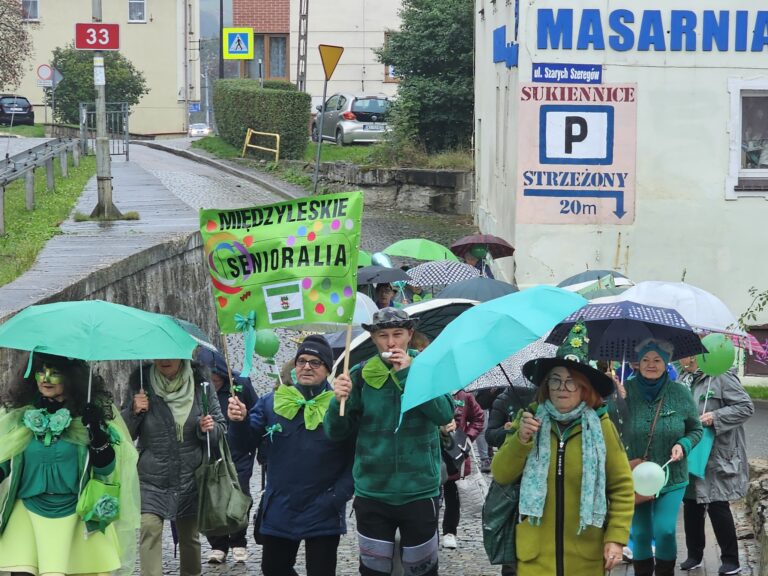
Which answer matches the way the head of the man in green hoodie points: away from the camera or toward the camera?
toward the camera

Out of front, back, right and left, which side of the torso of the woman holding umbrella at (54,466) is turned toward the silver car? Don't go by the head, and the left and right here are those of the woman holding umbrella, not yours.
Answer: back

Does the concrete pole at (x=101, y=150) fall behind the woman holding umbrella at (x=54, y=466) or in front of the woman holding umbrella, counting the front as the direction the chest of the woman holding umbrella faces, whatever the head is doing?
behind

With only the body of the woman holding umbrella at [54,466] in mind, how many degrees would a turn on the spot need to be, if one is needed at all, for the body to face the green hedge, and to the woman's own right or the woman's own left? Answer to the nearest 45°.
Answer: approximately 180°

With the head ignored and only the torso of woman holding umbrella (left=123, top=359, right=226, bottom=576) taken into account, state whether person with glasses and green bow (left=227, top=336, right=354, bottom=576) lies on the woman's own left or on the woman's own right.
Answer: on the woman's own left

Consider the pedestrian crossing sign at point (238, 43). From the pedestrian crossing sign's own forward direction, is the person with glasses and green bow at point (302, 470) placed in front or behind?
in front

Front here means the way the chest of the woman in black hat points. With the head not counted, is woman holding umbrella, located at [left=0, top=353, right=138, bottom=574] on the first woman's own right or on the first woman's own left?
on the first woman's own right

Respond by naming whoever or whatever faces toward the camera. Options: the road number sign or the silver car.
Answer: the road number sign

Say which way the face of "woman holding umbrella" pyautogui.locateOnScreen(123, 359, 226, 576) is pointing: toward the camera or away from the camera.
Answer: toward the camera

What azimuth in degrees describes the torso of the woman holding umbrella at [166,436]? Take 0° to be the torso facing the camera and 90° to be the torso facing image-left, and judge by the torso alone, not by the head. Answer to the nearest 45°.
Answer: approximately 0°

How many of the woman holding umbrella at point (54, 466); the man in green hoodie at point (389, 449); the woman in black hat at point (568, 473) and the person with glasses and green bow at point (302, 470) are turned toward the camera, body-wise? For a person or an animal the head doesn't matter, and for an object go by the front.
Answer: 4

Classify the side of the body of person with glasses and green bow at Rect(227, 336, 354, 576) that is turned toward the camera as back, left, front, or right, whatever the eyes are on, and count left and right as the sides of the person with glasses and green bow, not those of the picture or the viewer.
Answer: front

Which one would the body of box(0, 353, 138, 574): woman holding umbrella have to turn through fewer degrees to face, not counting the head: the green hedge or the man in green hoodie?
the man in green hoodie

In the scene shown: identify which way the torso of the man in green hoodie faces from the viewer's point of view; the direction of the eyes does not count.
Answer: toward the camera

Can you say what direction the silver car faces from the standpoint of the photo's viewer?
facing away from the viewer and to the left of the viewer

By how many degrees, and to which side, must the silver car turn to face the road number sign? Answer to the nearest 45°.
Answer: approximately 135° to its left

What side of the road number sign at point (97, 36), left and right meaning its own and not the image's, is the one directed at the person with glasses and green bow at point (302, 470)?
front

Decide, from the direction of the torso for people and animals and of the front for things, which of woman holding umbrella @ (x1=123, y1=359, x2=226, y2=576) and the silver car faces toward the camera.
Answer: the woman holding umbrella

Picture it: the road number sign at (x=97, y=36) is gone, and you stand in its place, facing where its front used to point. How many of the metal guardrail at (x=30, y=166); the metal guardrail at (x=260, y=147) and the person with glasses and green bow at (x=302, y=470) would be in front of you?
1

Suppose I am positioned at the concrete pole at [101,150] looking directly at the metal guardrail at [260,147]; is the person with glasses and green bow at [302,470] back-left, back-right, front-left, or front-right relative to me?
back-right

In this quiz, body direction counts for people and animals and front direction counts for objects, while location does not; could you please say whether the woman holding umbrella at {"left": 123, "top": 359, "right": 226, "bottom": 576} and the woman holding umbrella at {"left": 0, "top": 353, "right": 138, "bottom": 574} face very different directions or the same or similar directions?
same or similar directions

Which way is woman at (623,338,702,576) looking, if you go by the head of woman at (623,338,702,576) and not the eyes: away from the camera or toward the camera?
toward the camera
